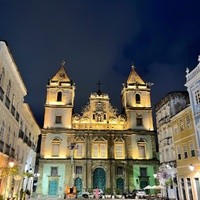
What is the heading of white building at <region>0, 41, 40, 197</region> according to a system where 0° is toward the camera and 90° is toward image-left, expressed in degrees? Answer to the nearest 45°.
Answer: approximately 270°

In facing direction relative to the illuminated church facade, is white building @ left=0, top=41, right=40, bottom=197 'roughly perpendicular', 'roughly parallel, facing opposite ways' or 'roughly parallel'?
roughly perpendicular

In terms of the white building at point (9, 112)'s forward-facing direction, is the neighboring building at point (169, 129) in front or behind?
in front

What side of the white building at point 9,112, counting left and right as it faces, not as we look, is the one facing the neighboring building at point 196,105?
front

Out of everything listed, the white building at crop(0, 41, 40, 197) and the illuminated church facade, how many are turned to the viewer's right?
1

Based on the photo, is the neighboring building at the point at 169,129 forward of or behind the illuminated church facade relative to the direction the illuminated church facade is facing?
forward

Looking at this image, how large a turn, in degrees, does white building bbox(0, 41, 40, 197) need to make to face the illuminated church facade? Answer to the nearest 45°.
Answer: approximately 45° to its left

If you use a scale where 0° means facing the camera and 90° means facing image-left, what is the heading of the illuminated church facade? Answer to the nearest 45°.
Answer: approximately 0°

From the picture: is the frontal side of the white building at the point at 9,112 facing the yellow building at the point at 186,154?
yes

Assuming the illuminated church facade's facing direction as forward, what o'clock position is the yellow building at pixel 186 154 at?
The yellow building is roughly at 11 o'clock from the illuminated church facade.
